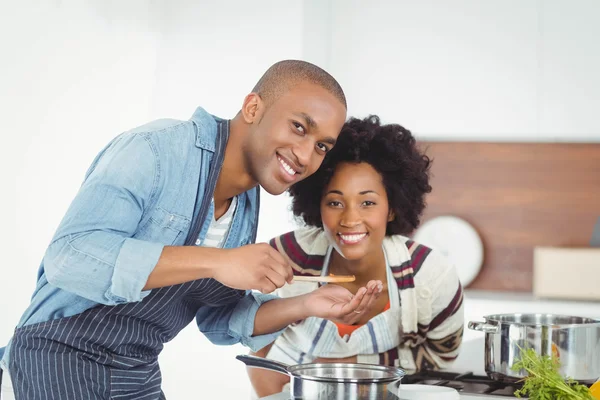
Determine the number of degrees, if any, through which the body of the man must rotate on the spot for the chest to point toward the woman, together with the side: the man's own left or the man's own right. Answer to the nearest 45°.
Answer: approximately 90° to the man's own left

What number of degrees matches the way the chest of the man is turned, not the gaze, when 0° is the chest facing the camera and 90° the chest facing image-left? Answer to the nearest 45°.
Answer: approximately 315°

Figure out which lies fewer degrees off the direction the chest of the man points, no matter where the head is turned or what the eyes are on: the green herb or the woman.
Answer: the green herb

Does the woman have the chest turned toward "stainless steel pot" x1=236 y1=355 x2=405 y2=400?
yes

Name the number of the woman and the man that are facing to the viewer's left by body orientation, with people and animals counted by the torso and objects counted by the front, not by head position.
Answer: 0

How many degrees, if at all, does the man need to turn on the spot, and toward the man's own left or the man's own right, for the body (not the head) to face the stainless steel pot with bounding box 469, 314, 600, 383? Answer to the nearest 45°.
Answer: approximately 45° to the man's own left

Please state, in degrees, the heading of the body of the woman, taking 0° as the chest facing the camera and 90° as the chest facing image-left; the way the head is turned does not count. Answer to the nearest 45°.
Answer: approximately 0°
